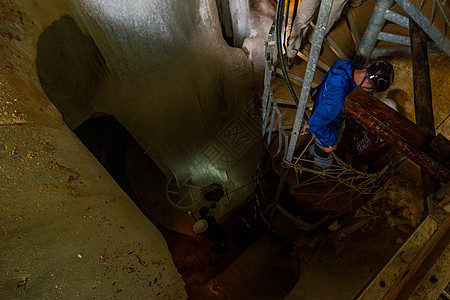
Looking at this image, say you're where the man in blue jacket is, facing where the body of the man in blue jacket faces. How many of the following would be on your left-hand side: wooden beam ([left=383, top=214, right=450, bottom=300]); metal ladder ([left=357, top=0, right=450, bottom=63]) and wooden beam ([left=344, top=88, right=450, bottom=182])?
1

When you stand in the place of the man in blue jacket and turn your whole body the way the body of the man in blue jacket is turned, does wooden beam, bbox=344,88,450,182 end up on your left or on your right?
on your right

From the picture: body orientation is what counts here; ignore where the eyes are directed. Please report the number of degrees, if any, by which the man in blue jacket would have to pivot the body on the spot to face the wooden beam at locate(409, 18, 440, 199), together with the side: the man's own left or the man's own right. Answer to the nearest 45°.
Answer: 0° — they already face it

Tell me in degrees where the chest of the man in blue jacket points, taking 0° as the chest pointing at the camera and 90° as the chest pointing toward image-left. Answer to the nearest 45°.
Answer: approximately 270°

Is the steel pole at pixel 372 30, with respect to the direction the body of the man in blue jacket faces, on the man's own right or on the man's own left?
on the man's own left

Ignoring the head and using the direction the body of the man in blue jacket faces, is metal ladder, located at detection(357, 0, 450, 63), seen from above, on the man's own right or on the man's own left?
on the man's own left
